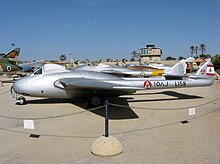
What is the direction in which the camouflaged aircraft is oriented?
to the viewer's left

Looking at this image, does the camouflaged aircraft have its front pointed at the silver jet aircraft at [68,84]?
no
